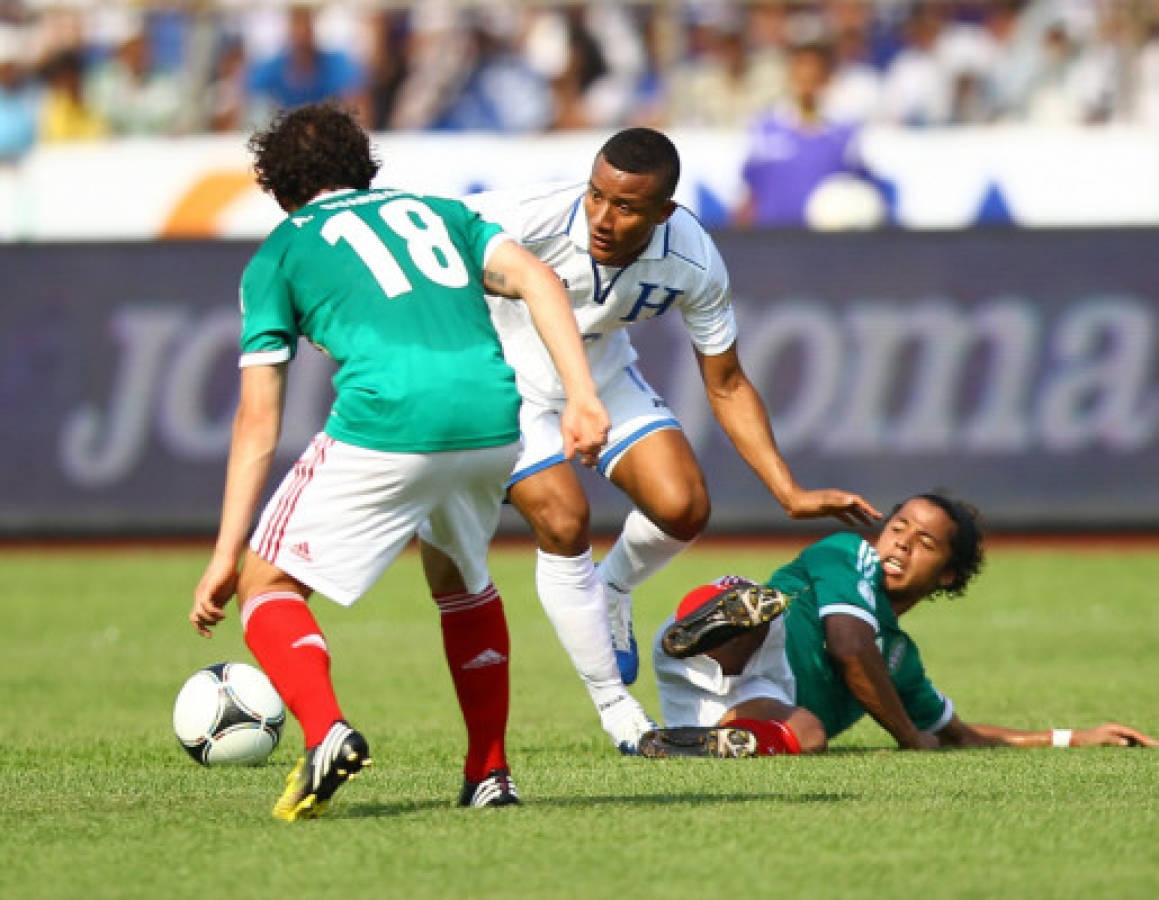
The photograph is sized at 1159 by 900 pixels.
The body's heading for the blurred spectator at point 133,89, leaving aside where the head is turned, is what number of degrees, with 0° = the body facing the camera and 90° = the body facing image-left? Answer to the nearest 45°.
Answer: approximately 0°

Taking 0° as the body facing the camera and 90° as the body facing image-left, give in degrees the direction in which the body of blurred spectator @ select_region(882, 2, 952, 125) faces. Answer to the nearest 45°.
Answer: approximately 0°

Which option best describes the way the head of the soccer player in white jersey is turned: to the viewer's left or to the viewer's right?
to the viewer's left

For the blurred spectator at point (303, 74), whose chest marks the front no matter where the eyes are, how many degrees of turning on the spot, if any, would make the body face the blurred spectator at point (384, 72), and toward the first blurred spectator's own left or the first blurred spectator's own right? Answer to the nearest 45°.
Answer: approximately 90° to the first blurred spectator's own left

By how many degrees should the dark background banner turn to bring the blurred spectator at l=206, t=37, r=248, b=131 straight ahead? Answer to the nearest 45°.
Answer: approximately 135° to its right

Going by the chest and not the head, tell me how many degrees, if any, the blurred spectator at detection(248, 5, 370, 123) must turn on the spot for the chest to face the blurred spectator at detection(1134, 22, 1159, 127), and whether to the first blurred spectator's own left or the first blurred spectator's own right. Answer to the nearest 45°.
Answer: approximately 90° to the first blurred spectator's own left
